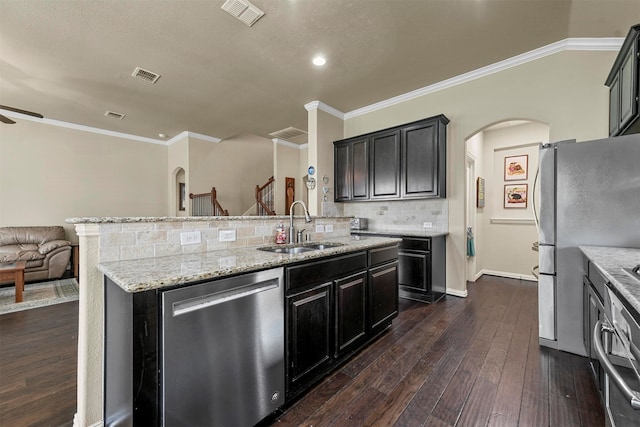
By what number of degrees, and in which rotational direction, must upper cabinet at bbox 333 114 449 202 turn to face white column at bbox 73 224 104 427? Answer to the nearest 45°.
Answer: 0° — it already faces it

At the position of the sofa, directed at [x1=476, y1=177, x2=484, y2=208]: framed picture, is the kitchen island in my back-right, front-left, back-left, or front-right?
front-right

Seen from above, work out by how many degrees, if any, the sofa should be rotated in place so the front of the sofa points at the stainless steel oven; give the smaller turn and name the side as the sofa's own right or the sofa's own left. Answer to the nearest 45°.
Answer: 0° — it already faces it

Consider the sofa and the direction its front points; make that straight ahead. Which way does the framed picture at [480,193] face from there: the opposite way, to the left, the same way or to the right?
the same way

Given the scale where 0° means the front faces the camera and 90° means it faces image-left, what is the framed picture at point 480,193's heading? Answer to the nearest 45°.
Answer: approximately 270°

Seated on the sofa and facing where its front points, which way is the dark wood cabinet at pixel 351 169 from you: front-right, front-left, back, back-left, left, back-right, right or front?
front-left

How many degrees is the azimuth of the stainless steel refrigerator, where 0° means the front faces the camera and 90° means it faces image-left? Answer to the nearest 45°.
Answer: approximately 90°

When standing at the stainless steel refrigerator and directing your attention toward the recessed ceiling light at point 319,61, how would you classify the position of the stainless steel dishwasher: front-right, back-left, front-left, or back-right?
front-left

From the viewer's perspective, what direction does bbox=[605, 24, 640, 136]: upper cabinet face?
to the viewer's left

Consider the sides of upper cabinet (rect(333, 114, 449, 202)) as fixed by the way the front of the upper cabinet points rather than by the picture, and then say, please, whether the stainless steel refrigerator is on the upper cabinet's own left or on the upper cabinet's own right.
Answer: on the upper cabinet's own left

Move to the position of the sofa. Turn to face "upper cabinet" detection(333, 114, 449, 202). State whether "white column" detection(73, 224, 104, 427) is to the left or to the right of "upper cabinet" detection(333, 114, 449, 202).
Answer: right

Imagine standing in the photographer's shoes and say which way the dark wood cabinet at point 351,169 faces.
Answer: facing the viewer and to the left of the viewer

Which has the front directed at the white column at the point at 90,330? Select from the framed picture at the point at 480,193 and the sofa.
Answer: the sofa

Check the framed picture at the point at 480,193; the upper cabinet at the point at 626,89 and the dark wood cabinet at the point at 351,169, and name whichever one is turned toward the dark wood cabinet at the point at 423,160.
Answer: the upper cabinet

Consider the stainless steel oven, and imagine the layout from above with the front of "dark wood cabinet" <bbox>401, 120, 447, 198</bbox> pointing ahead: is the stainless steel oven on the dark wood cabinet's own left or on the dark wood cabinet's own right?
on the dark wood cabinet's own left

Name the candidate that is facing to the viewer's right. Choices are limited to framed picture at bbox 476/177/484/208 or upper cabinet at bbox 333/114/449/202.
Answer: the framed picture
